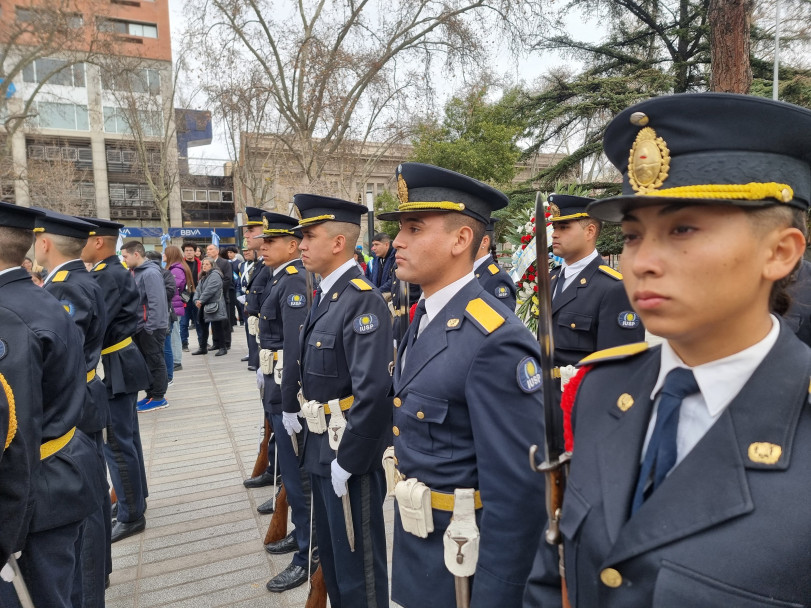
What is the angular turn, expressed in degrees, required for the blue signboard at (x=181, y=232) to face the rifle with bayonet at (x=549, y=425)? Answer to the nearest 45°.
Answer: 0° — it already faces it

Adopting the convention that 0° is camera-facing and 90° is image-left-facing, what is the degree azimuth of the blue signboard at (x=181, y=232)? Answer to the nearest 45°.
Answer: approximately 0°
